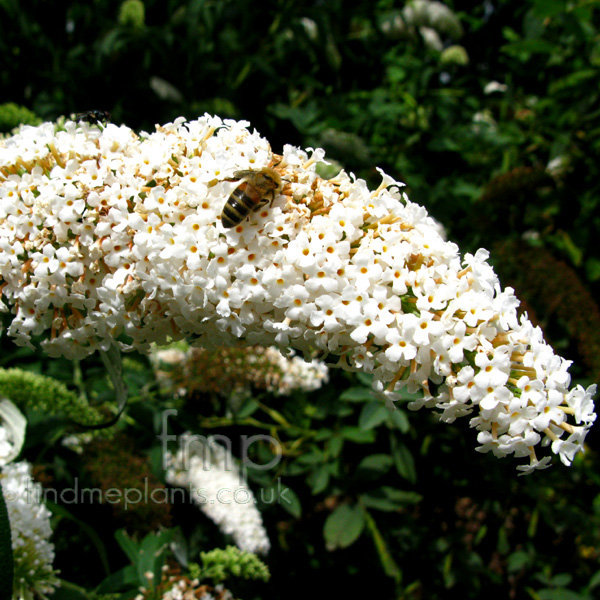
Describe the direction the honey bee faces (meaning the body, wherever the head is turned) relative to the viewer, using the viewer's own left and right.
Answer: facing away from the viewer and to the right of the viewer
